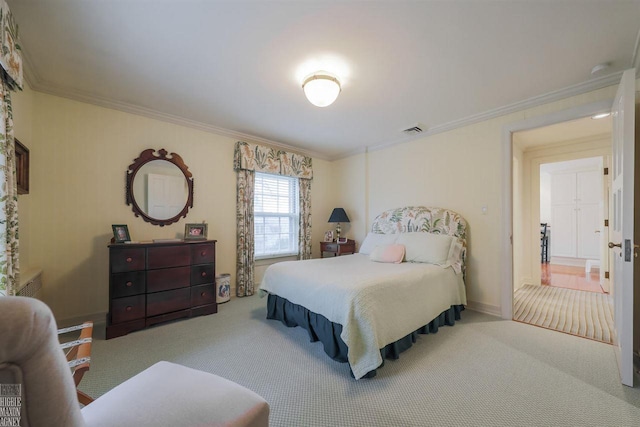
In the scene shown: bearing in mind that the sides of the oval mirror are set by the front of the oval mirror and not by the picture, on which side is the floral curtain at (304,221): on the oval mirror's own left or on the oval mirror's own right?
on the oval mirror's own left

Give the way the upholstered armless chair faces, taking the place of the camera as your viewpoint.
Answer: facing away from the viewer and to the right of the viewer

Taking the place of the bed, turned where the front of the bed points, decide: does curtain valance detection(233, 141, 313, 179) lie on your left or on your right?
on your right

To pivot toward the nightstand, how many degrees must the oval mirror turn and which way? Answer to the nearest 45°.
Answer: approximately 45° to its left
